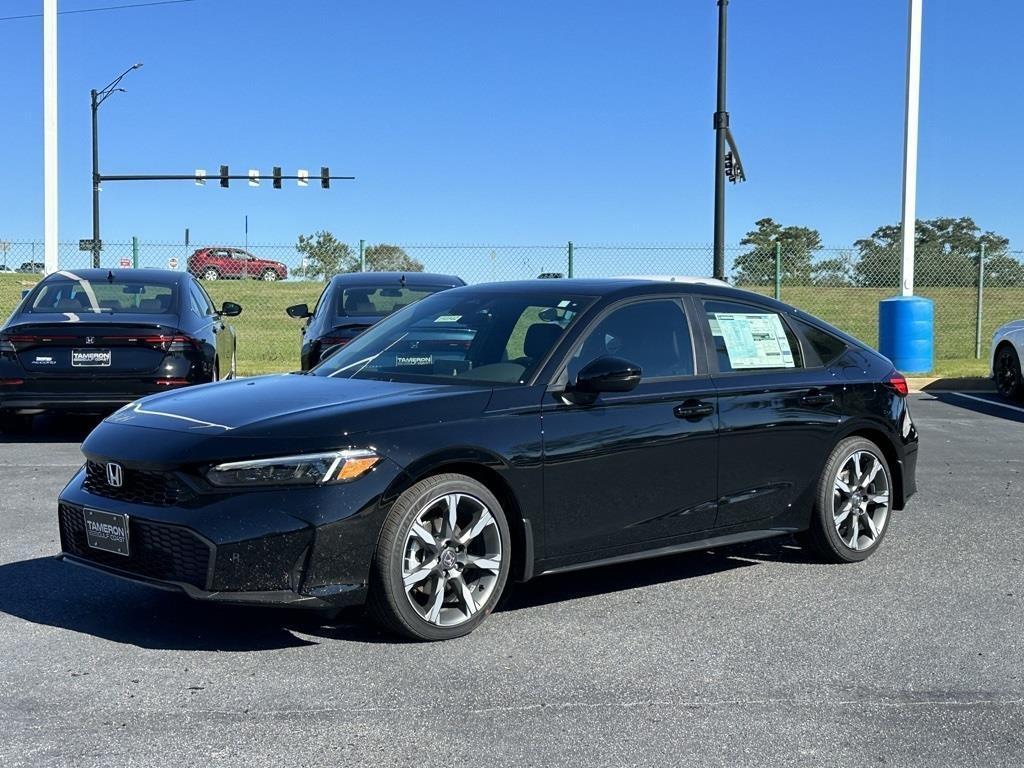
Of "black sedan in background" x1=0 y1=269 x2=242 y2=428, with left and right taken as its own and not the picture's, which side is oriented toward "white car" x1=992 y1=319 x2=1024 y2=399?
right

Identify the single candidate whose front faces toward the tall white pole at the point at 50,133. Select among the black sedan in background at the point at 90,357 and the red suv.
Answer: the black sedan in background

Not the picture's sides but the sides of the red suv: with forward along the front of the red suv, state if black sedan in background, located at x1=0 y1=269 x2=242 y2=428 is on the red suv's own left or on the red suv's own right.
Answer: on the red suv's own right

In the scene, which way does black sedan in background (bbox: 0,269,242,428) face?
away from the camera

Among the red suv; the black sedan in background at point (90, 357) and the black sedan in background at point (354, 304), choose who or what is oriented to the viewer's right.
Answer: the red suv

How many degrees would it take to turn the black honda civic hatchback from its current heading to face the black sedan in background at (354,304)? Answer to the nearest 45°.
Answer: approximately 135° to its right

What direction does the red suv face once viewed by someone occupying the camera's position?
facing to the right of the viewer

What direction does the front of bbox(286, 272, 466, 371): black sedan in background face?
away from the camera

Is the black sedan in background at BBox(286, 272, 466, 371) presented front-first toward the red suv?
yes

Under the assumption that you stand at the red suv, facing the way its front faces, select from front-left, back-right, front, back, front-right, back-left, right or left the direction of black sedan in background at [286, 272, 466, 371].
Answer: right

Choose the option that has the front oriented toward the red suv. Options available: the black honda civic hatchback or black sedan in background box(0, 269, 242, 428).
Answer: the black sedan in background

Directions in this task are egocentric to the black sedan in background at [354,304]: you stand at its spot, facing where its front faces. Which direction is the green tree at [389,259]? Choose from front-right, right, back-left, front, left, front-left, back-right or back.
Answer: front

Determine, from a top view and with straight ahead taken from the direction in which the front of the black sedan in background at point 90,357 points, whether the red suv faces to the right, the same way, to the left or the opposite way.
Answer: to the right

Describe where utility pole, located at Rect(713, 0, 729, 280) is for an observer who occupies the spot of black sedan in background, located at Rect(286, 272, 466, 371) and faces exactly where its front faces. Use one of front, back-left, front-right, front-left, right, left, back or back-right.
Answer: front-right

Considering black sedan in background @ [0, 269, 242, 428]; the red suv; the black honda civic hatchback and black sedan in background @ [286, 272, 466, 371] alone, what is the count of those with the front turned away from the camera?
2

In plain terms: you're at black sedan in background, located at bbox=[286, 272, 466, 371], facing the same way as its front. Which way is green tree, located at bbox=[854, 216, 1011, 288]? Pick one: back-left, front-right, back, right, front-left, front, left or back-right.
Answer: front-right

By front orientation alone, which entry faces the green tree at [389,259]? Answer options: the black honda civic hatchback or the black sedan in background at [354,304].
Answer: the black sedan in background

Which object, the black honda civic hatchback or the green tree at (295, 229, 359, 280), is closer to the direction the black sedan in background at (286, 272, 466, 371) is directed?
the green tree

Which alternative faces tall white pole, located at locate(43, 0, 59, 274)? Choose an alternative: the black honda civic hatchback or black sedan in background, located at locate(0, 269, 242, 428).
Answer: the black sedan in background
